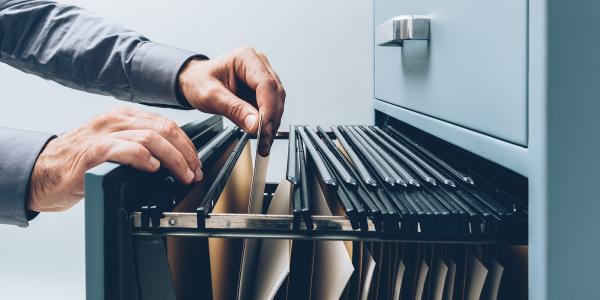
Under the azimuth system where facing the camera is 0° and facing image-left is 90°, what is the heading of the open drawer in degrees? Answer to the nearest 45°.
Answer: approximately 90°
